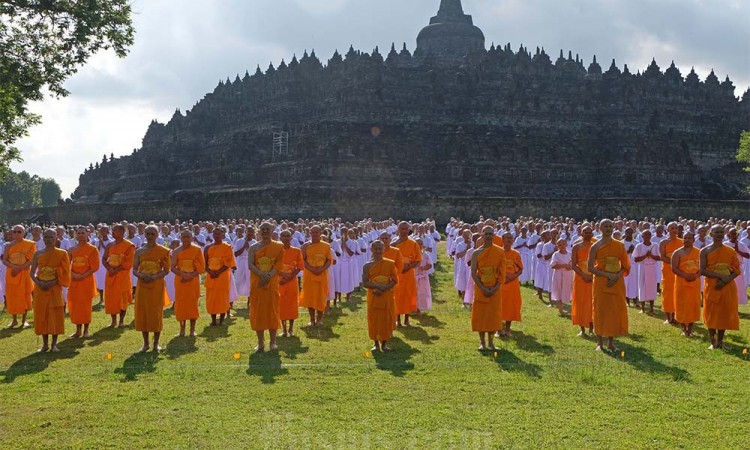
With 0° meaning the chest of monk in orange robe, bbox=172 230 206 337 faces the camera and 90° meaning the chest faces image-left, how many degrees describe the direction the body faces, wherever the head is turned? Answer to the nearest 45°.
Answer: approximately 0°

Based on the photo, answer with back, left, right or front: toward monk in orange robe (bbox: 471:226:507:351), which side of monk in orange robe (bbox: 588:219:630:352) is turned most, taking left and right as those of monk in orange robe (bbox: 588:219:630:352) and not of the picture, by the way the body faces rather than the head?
right

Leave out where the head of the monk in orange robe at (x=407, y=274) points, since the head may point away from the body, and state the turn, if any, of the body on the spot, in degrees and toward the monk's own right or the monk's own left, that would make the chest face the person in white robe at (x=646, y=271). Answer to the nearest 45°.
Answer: approximately 135° to the monk's own left

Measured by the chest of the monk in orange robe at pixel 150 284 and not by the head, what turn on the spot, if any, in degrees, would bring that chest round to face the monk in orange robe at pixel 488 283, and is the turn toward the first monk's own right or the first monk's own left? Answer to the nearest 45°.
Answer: approximately 90° to the first monk's own left

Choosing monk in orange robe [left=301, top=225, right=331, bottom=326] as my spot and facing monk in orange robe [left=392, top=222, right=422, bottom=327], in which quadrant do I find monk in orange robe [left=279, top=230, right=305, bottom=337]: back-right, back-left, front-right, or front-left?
back-right

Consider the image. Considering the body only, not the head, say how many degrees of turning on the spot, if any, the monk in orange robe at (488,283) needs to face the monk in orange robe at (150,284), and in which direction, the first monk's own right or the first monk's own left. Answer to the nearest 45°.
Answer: approximately 90° to the first monk's own right
